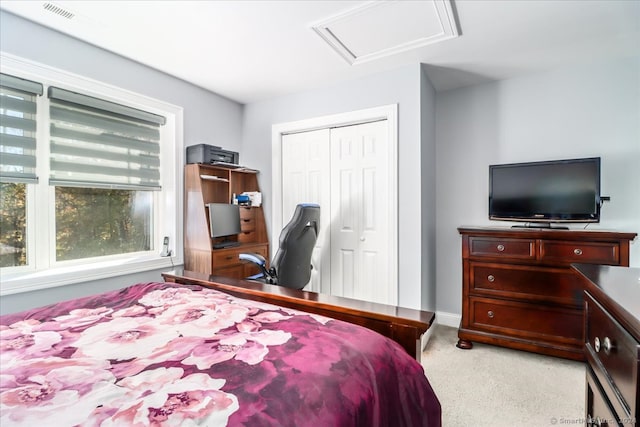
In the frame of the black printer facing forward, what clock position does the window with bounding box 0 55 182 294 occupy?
The window is roughly at 4 o'clock from the black printer.

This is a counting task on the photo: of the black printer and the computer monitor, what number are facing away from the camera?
0

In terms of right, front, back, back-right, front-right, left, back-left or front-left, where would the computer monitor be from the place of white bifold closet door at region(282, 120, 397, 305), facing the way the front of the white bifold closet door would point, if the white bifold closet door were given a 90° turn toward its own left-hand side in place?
back-right

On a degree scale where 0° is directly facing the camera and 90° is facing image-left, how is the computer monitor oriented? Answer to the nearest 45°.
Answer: approximately 315°

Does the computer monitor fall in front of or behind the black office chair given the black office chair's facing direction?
in front

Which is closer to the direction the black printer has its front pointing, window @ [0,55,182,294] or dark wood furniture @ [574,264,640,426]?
the dark wood furniture

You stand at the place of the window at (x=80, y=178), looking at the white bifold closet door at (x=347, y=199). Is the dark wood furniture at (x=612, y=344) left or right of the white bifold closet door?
right

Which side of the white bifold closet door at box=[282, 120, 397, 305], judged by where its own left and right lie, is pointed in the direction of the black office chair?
front

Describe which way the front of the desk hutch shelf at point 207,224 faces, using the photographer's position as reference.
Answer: facing the viewer and to the right of the viewer

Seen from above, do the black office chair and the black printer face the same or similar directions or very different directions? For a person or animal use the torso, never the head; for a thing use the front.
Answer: very different directions

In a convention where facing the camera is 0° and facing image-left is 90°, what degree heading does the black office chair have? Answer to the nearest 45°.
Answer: approximately 135°

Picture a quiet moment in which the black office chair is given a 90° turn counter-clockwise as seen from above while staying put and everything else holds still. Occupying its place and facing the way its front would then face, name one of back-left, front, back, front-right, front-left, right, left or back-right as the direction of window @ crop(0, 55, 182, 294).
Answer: front-right

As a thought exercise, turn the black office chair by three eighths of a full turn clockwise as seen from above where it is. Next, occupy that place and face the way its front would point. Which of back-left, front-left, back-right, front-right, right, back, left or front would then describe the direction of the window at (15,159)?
back

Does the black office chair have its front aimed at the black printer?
yes
